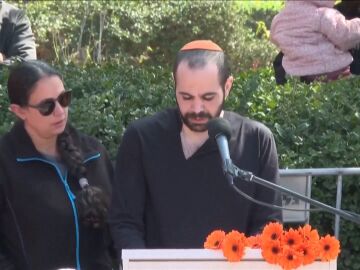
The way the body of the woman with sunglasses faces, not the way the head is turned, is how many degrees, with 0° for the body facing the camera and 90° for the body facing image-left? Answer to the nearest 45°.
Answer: approximately 315°

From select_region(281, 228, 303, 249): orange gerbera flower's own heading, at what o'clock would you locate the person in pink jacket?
The person in pink jacket is roughly at 6 o'clock from the orange gerbera flower.

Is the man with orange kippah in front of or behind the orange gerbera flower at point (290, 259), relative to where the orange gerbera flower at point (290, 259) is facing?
behind

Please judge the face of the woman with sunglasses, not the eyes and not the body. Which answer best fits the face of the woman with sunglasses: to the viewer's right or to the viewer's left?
to the viewer's right

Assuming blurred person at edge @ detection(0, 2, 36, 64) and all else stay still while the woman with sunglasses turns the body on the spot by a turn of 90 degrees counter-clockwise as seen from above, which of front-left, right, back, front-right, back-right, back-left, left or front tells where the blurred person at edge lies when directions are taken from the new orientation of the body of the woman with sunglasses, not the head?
front-left
